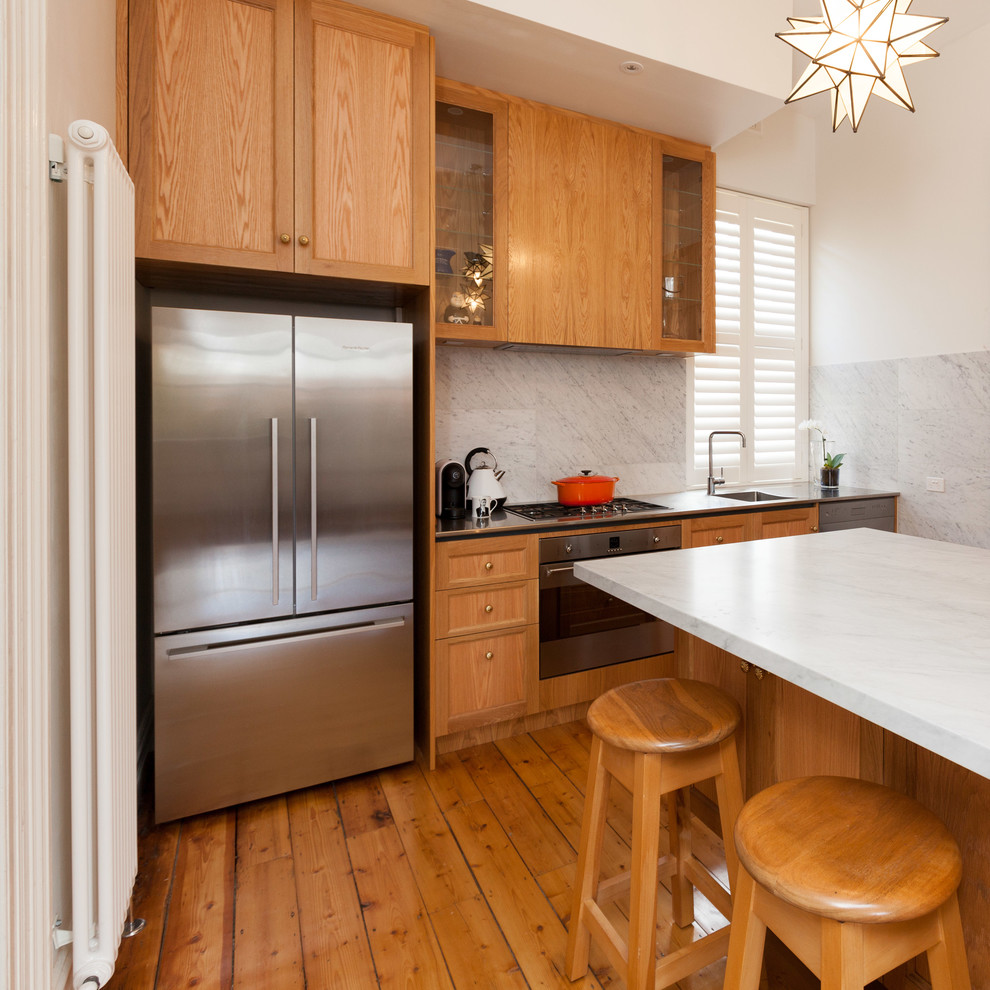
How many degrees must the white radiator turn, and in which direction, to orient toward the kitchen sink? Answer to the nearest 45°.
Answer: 0° — it already faces it

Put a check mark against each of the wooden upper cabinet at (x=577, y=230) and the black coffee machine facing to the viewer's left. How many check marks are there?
0

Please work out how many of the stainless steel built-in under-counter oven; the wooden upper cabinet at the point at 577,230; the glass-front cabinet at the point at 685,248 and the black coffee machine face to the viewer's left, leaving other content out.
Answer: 0

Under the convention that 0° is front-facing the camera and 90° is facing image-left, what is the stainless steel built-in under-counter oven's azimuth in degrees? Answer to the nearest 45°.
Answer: approximately 315°

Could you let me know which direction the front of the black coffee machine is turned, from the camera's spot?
facing the viewer and to the right of the viewer

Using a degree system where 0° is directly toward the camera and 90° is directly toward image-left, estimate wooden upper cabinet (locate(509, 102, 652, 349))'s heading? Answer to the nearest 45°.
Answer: approximately 315°

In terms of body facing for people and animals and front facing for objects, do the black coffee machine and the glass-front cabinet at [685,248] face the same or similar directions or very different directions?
same or similar directions

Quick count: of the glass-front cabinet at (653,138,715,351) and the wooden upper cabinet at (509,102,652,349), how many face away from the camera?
0

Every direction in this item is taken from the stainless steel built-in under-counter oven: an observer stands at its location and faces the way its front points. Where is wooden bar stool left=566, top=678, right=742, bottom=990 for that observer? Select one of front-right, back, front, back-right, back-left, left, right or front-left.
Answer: front-right

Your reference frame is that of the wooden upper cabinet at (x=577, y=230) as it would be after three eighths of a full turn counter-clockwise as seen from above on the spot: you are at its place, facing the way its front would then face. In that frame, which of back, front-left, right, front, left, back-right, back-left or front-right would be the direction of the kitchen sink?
front-right

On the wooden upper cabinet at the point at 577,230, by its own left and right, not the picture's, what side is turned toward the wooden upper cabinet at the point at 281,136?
right

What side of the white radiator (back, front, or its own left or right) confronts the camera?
right

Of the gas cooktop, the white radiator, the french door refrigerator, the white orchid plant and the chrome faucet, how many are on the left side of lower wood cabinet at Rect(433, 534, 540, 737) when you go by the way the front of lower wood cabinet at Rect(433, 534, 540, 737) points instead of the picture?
3

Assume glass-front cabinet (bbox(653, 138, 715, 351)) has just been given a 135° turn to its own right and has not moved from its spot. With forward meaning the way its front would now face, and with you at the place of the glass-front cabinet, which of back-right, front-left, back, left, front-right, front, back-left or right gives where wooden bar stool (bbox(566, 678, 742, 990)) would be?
left

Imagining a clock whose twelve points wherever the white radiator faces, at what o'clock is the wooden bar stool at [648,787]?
The wooden bar stool is roughly at 1 o'clock from the white radiator.
